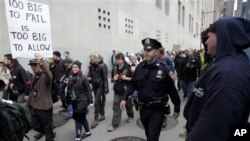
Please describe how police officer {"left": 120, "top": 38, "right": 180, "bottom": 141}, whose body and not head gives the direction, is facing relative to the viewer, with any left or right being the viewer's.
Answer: facing the viewer and to the left of the viewer

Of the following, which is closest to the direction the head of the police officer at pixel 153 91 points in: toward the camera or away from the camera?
toward the camera

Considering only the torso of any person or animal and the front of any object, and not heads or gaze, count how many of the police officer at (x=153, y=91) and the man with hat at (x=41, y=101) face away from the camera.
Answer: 0

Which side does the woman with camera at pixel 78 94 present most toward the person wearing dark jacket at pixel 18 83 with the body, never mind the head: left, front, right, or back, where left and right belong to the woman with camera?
right

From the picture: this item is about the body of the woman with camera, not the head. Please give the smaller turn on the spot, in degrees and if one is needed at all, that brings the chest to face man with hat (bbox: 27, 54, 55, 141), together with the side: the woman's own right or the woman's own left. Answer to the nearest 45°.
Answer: approximately 45° to the woman's own right

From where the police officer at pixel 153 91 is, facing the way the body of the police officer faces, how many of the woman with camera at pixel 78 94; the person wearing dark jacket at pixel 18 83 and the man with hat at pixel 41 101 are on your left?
0

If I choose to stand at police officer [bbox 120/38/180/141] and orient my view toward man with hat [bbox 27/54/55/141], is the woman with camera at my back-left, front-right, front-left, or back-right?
front-right

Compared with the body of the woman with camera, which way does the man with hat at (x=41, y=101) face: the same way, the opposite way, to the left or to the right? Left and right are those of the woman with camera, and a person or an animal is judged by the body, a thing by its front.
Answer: the same way

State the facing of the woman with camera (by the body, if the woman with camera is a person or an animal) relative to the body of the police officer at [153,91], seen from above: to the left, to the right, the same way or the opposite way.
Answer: the same way

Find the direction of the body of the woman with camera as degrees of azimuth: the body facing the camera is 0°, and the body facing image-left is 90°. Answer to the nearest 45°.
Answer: approximately 45°

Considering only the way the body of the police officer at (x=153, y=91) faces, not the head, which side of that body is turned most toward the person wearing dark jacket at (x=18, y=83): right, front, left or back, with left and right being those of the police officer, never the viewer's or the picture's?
right

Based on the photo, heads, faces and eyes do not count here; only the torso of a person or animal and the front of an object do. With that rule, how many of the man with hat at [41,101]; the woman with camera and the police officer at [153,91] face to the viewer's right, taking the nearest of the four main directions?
0

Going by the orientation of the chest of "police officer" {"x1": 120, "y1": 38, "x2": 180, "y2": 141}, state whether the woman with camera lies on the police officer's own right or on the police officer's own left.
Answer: on the police officer's own right

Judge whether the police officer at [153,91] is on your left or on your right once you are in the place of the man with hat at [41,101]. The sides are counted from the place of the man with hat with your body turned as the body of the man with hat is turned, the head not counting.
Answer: on your left

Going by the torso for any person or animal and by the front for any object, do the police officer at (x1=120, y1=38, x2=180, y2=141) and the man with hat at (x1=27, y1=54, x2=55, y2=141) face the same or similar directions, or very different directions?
same or similar directions

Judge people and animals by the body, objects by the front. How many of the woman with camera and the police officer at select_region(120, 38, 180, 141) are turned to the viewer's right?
0
